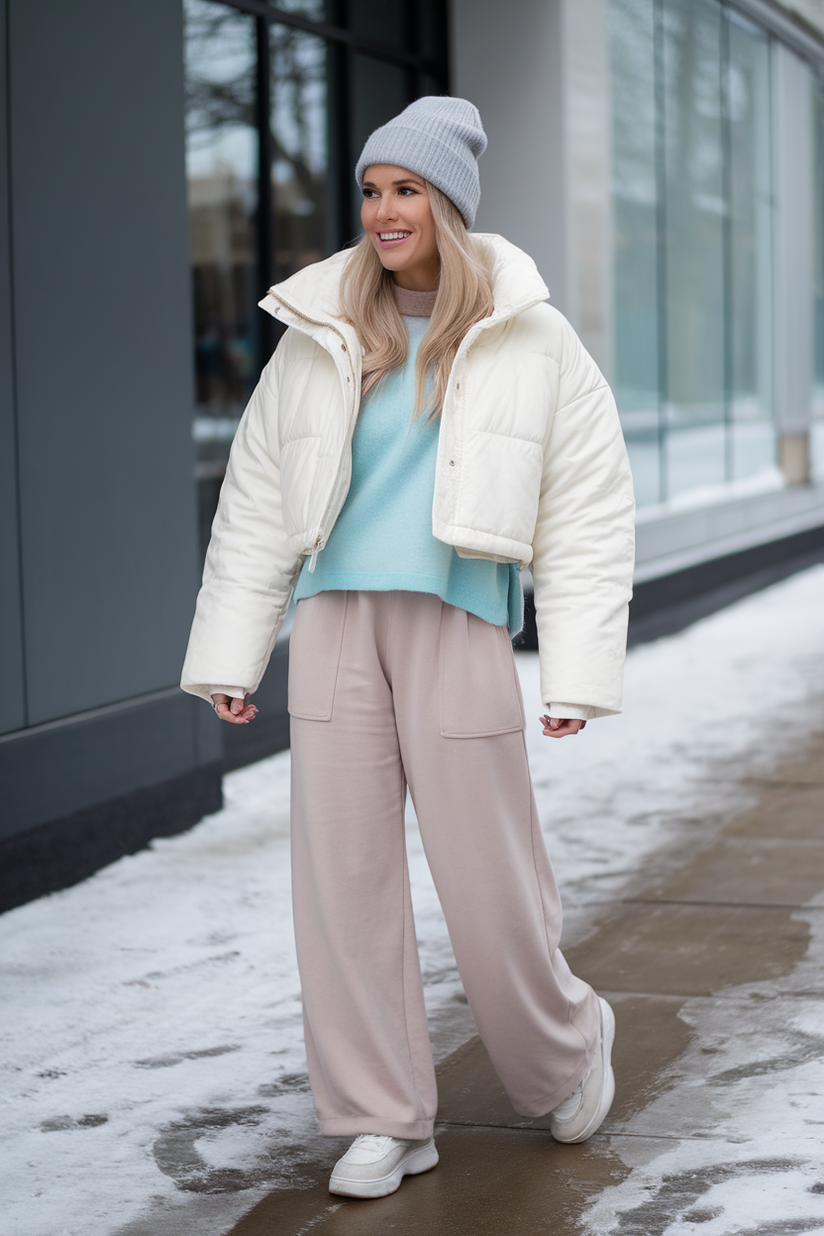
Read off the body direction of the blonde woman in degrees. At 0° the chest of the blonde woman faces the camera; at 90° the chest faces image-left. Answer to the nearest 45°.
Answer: approximately 45°

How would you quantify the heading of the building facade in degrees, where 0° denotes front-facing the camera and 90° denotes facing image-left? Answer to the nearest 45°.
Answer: approximately 315°

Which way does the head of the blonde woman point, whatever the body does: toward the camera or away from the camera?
toward the camera

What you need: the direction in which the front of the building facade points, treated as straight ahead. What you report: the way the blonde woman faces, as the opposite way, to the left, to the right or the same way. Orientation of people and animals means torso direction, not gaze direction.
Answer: to the right

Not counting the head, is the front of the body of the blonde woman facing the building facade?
no

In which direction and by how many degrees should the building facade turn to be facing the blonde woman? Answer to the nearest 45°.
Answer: approximately 45° to its right

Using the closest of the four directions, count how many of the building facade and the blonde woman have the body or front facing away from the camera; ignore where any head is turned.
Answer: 0
